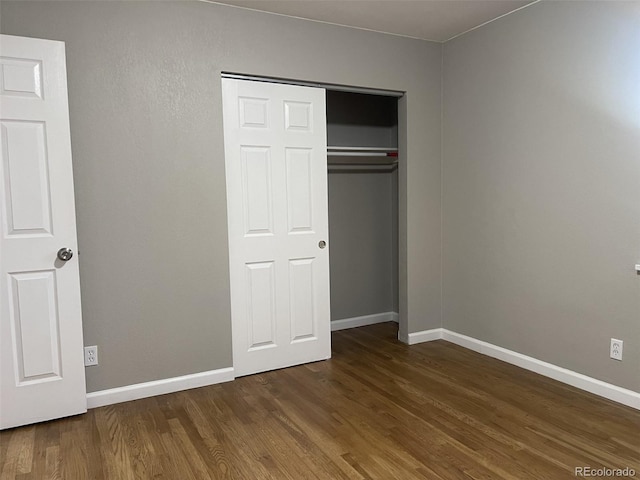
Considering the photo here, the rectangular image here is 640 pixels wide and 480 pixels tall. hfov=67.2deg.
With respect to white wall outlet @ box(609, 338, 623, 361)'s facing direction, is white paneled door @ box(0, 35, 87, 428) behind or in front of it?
in front

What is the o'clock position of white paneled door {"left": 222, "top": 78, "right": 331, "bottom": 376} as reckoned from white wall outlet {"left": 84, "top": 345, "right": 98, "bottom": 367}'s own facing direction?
The white paneled door is roughly at 9 o'clock from the white wall outlet.

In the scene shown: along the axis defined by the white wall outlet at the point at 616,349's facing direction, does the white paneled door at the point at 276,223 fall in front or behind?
in front

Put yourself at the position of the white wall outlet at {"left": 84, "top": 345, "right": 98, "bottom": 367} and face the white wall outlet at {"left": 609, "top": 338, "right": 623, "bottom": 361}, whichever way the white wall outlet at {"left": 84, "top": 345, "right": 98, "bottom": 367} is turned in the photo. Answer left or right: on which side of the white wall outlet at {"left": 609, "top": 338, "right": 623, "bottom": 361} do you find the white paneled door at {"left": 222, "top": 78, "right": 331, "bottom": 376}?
left

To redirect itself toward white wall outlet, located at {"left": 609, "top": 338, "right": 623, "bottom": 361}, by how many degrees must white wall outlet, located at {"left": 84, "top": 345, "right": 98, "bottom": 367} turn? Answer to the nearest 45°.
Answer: approximately 45° to its left

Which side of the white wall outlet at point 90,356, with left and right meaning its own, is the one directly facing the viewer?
front

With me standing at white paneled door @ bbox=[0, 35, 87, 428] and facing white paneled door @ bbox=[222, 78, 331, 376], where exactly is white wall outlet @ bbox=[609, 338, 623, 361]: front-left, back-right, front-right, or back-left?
front-right

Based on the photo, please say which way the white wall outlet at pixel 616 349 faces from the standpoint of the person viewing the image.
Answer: facing the viewer and to the left of the viewer

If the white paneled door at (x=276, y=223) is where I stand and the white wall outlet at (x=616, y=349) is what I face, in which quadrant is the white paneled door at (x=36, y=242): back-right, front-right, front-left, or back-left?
back-right

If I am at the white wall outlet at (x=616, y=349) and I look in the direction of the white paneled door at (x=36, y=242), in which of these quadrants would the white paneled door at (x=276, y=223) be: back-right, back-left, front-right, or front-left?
front-right

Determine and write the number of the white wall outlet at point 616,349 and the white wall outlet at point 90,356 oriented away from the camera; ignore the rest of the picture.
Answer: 0

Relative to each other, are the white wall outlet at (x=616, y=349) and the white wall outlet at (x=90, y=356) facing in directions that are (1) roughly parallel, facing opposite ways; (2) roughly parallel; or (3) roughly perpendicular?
roughly perpendicular
